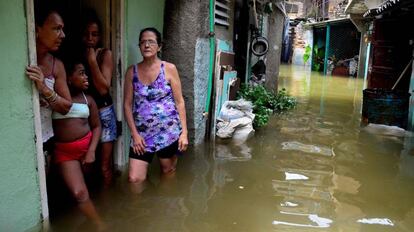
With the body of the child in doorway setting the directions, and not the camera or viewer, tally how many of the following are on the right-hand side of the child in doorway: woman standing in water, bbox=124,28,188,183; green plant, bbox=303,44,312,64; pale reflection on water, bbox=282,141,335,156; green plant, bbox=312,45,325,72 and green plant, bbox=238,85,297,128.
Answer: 0

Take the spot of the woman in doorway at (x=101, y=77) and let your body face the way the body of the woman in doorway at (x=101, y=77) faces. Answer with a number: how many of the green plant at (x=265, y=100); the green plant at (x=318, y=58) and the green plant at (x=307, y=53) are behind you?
3

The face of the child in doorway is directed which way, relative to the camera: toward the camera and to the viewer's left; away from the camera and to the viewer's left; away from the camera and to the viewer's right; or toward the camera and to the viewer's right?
toward the camera and to the viewer's right

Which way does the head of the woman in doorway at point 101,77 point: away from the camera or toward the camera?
toward the camera

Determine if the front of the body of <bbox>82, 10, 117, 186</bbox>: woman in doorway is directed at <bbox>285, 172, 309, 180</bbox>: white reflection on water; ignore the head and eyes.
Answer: no

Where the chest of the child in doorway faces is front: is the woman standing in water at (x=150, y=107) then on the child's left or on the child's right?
on the child's left

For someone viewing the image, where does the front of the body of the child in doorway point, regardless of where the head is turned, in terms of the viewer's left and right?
facing the viewer and to the right of the viewer

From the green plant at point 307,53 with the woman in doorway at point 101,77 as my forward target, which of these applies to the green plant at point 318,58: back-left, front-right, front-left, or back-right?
front-left

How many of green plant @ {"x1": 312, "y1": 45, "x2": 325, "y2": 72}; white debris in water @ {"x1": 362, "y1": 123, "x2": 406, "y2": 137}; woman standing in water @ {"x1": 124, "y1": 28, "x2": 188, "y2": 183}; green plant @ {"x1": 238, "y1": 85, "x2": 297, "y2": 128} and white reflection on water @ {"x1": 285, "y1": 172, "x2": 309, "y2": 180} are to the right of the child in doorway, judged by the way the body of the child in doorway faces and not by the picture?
0

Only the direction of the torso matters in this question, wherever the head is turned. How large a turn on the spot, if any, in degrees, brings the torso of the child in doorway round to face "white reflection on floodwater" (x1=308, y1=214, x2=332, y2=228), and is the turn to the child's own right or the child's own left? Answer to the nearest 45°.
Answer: approximately 45° to the child's own left

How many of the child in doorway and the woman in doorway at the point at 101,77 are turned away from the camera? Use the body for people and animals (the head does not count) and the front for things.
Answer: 0

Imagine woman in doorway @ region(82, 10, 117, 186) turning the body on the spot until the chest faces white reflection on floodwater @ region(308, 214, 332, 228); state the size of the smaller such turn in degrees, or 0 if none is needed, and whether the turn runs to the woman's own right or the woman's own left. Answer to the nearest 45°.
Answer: approximately 90° to the woman's own left

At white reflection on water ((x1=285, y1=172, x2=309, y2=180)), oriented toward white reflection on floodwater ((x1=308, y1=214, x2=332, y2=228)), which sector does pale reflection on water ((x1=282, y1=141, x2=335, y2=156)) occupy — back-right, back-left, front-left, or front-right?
back-left

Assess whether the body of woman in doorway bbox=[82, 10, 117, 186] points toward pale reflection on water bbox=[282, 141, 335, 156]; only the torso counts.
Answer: no

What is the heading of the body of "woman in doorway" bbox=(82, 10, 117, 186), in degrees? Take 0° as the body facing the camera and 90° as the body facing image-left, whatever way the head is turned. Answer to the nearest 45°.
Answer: approximately 45°

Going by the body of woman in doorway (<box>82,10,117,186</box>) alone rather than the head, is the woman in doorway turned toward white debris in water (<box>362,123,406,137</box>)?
no
